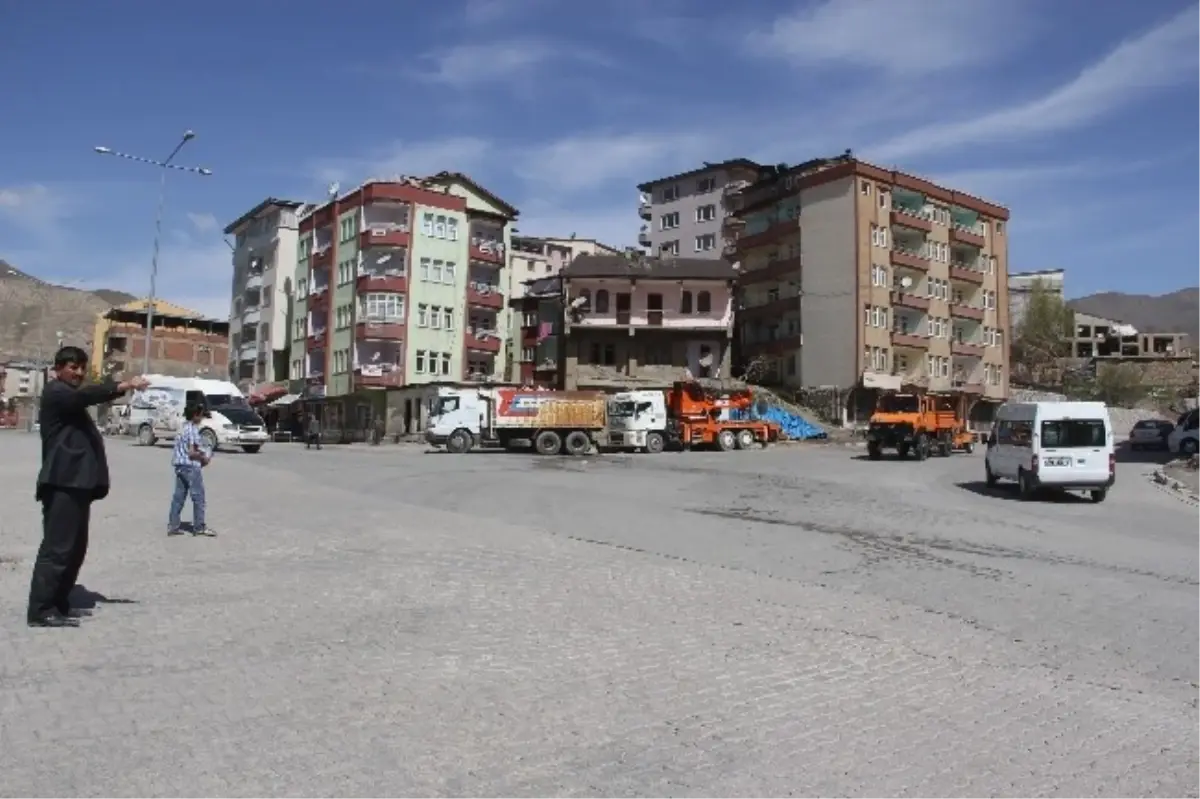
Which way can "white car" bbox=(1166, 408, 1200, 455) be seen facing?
to the viewer's left

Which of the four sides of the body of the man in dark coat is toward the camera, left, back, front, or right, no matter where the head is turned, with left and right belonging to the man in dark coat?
right

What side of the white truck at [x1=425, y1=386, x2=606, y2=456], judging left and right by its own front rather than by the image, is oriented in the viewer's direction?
left

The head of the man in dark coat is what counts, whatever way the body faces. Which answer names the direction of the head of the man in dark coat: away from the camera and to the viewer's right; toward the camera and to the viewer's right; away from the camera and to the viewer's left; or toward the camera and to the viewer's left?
toward the camera and to the viewer's right

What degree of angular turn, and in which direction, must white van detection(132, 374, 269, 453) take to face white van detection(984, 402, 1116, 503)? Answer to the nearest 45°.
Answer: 0° — it already faces it

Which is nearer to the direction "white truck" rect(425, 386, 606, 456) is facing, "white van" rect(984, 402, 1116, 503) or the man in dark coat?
the man in dark coat

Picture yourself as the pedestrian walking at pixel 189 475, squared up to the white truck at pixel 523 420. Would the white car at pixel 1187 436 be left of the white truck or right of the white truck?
right

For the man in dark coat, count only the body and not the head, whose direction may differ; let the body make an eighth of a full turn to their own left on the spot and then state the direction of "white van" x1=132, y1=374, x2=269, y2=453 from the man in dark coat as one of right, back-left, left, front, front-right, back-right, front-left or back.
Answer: front-left

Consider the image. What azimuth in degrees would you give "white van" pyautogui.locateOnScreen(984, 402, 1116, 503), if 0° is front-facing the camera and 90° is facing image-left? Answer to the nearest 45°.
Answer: approximately 135°

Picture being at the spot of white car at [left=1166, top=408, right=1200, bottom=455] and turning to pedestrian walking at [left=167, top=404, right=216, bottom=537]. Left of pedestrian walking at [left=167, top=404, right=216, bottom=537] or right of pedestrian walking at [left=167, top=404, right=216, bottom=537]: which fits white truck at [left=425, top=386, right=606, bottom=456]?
right

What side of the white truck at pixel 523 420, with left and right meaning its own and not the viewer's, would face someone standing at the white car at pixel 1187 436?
back

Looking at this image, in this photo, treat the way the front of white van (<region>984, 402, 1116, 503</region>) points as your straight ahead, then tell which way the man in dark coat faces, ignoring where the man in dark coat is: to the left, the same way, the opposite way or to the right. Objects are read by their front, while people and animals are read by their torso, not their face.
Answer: to the right

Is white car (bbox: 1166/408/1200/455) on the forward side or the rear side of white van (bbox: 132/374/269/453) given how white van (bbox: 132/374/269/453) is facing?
on the forward side
